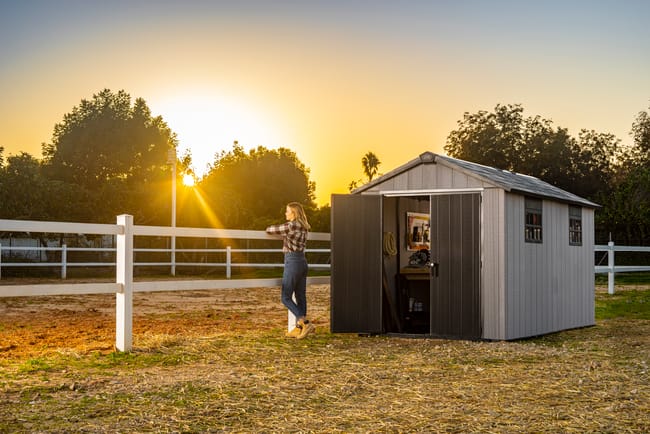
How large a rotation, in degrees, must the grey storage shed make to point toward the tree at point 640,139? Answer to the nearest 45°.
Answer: approximately 135° to its right

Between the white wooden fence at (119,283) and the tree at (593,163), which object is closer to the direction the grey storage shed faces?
the white wooden fence

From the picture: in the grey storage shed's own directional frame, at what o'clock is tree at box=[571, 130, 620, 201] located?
The tree is roughly at 5 o'clock from the grey storage shed.

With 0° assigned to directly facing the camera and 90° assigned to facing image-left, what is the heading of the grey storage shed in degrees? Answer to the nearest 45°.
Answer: approximately 45°

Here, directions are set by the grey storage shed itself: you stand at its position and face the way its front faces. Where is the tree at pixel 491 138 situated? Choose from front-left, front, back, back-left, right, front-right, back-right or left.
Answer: back-right

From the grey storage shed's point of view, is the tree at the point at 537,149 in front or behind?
behind
